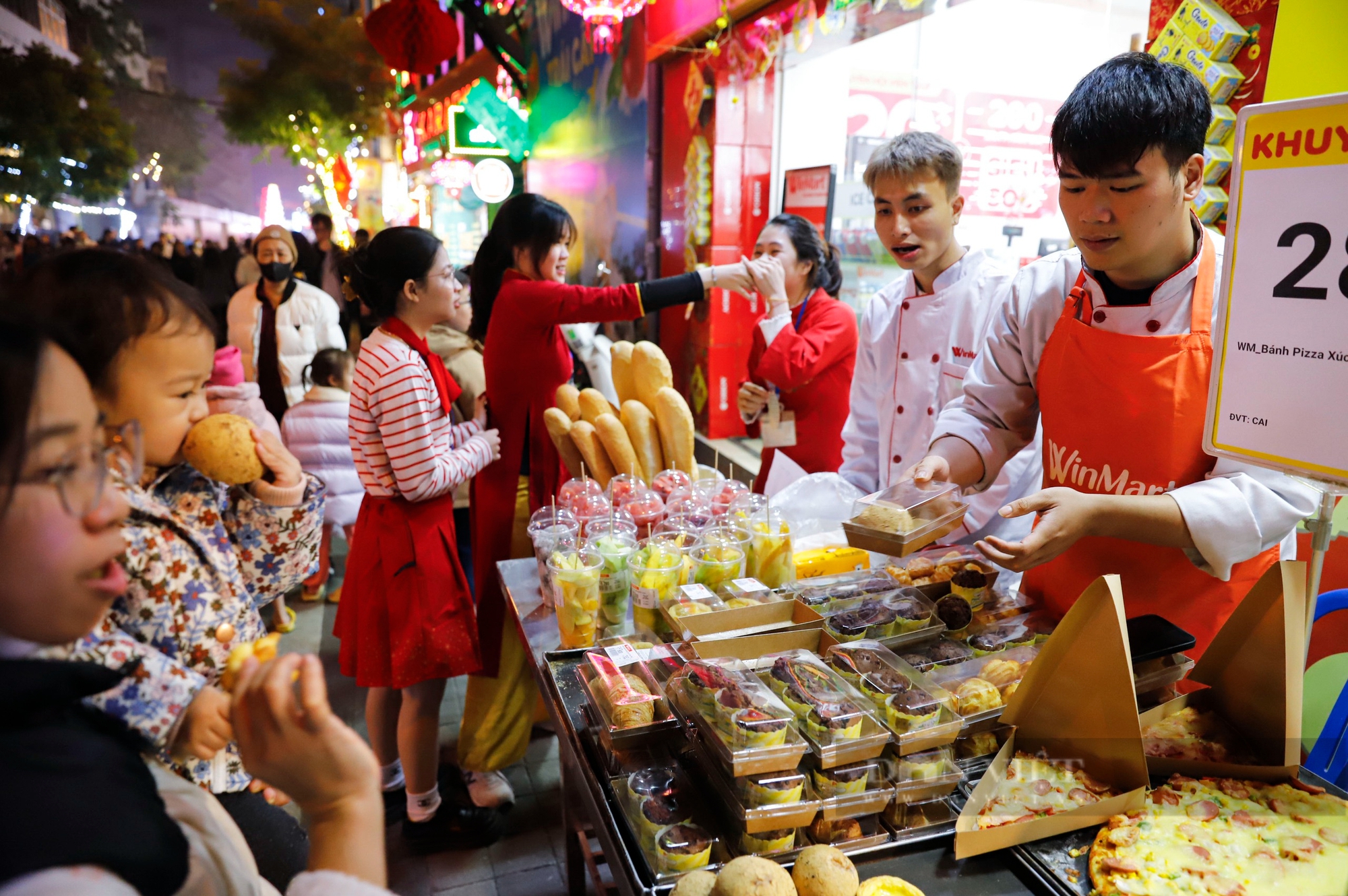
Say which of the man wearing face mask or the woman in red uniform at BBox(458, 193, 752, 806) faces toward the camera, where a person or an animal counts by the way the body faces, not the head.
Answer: the man wearing face mask

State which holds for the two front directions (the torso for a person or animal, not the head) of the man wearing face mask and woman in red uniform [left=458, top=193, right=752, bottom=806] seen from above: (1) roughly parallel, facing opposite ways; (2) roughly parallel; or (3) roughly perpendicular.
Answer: roughly perpendicular

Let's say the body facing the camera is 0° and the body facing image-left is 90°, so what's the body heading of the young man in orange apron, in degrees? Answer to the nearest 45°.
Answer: approximately 45°

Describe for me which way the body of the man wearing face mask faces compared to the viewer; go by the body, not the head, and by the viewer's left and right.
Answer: facing the viewer

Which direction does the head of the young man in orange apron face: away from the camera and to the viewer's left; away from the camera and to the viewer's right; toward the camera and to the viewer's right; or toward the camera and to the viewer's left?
toward the camera and to the viewer's left

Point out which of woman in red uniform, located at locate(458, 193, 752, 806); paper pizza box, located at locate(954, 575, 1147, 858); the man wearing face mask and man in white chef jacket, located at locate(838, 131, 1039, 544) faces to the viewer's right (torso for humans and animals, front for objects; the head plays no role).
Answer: the woman in red uniform

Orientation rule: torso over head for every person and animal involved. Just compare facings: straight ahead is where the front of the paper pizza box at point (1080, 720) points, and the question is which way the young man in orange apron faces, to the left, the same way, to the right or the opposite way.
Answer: the same way

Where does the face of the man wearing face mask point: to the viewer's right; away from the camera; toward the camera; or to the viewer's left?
toward the camera

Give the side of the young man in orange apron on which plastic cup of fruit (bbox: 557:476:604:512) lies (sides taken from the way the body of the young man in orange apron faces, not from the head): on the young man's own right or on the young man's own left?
on the young man's own right

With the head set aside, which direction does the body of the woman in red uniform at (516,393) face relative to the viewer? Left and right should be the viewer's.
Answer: facing to the right of the viewer

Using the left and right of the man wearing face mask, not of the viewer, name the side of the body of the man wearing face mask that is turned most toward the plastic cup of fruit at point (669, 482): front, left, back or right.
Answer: front

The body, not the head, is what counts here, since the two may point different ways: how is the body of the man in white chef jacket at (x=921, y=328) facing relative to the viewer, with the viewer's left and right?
facing the viewer and to the left of the viewer

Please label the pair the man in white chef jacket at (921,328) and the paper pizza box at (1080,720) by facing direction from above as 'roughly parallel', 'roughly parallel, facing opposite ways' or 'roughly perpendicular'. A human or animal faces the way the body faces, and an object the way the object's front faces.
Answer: roughly parallel

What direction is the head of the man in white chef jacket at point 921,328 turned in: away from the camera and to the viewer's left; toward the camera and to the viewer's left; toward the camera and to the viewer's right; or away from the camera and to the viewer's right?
toward the camera and to the viewer's left
